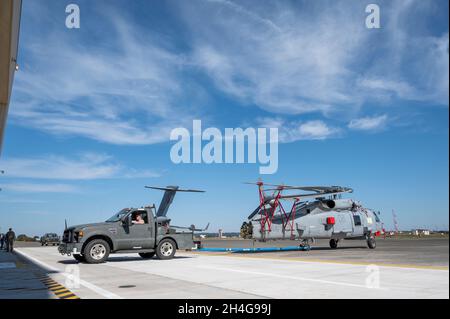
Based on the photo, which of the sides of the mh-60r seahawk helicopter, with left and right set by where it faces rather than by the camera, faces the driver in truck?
back

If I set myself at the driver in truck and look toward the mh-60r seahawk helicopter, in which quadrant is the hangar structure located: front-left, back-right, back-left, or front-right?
back-right

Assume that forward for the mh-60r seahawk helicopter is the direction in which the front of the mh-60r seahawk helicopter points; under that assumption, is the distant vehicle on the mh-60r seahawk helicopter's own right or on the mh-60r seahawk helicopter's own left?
on the mh-60r seahawk helicopter's own left

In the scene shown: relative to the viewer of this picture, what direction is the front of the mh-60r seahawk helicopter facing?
facing away from the viewer and to the right of the viewer

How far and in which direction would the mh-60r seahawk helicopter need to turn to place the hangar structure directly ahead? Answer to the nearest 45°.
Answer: approximately 135° to its right
